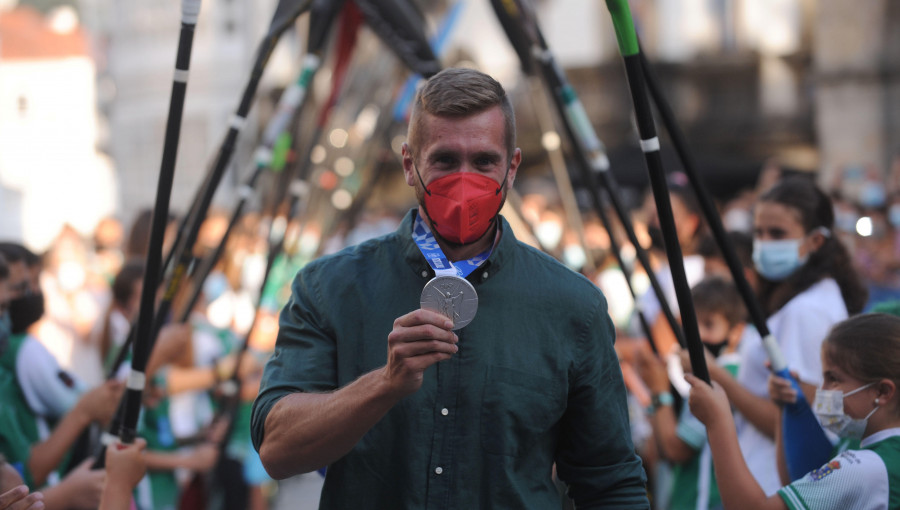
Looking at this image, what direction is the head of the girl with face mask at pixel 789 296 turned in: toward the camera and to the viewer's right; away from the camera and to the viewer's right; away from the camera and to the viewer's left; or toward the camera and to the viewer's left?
toward the camera and to the viewer's left

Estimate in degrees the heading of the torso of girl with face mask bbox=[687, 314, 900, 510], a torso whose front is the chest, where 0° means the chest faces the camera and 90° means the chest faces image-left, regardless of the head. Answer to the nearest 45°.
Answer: approximately 90°

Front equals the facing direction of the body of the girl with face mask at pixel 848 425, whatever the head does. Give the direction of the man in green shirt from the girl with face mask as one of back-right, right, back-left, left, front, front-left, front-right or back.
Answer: front-left

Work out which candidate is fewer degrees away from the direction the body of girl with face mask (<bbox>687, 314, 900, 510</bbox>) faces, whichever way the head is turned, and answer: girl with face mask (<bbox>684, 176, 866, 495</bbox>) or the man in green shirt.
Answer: the man in green shirt

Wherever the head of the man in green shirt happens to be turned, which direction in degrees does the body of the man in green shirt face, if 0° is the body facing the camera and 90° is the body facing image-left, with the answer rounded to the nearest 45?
approximately 0°

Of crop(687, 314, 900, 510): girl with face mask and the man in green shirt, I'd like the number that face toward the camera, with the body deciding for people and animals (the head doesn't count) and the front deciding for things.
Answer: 1

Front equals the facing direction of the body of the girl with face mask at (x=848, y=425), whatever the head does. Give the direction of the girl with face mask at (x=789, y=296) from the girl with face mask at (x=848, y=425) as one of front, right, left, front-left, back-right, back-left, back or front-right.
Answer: right

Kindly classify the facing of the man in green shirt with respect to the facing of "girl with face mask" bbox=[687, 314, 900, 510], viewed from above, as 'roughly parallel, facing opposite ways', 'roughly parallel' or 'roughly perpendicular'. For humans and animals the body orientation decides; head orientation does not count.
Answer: roughly perpendicular

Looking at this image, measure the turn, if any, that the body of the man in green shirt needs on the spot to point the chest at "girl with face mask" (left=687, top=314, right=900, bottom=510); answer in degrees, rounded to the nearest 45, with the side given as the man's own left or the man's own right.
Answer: approximately 135° to the man's own left

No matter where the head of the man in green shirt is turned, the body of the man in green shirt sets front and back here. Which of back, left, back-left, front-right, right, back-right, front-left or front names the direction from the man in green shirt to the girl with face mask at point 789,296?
back-left
